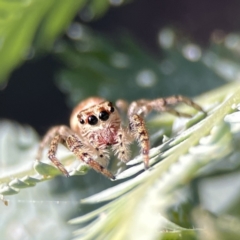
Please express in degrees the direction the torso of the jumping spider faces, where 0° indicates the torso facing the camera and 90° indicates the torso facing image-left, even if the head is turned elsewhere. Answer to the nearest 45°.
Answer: approximately 0°
